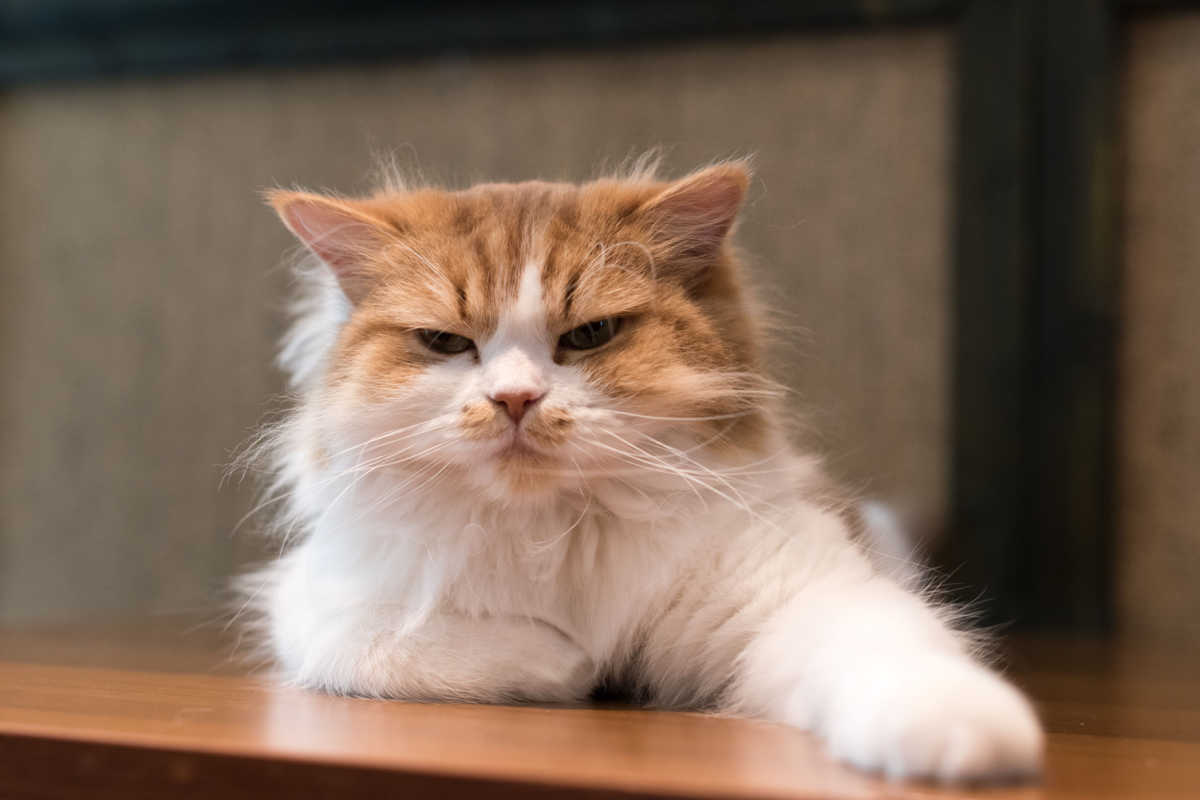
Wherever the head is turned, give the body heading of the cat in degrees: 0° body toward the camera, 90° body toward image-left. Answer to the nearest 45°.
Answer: approximately 0°

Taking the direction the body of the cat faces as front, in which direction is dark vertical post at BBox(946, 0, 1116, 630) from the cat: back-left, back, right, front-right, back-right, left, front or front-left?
back-left

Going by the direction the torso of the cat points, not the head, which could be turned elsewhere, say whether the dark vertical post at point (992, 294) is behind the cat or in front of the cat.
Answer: behind

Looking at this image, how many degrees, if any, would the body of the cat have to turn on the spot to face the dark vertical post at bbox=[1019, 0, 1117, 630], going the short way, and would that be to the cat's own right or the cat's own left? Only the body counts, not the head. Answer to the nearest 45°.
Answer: approximately 135° to the cat's own left
